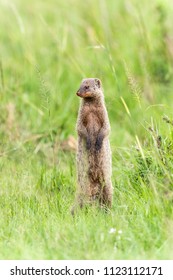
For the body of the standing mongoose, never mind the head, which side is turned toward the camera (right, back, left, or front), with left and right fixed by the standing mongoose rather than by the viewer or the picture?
front
